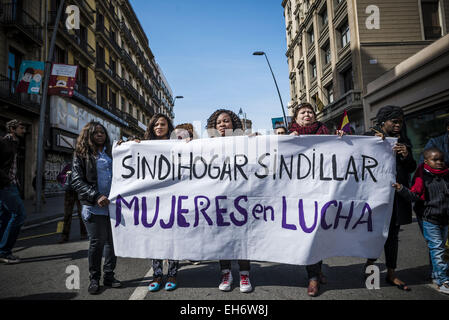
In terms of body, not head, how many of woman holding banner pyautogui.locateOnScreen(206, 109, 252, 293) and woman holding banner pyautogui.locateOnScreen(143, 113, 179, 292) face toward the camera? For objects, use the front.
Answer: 2

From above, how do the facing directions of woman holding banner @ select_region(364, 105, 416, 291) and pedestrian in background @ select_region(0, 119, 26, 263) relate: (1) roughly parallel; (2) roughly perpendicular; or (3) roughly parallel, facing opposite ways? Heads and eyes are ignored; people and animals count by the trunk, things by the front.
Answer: roughly perpendicular

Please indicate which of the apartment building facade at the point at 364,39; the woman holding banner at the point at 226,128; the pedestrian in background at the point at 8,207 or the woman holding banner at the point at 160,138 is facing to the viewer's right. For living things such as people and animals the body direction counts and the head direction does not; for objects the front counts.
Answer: the pedestrian in background

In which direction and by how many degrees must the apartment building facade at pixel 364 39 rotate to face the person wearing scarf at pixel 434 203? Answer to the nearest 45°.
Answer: approximately 45° to its left

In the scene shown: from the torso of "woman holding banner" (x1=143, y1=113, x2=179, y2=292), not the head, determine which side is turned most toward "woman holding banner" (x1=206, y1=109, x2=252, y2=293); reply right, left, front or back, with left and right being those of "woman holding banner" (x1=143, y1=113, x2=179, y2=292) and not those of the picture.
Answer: left

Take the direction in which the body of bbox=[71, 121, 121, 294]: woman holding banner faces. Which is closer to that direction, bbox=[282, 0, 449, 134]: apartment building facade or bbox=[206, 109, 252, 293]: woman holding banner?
the woman holding banner

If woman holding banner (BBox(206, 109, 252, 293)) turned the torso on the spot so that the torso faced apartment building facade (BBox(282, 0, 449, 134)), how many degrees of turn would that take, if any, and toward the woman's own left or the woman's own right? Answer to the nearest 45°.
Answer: approximately 135° to the woman's own left

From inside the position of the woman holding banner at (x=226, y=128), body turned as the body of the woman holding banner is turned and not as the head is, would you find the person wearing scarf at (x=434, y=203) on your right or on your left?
on your left

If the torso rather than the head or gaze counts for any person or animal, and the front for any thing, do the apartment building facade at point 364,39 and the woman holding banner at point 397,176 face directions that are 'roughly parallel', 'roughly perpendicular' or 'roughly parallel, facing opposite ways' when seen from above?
roughly perpendicular

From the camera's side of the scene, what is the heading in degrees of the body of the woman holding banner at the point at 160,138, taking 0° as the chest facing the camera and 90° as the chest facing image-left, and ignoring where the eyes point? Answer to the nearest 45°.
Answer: approximately 0°

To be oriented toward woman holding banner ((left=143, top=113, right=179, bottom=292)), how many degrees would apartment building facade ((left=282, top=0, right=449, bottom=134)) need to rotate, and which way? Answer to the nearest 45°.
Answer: approximately 45° to its left
